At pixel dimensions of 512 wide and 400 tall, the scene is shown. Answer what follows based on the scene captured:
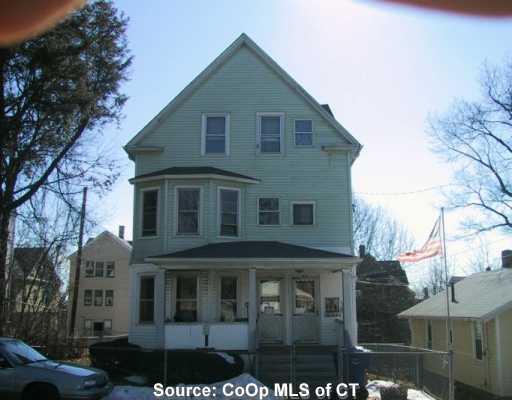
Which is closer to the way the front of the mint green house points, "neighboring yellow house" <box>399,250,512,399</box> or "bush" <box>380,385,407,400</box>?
the bush

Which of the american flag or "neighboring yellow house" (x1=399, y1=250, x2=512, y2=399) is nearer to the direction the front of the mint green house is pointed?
the american flag

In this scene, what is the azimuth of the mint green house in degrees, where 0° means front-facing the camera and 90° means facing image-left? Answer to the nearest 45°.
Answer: approximately 0°

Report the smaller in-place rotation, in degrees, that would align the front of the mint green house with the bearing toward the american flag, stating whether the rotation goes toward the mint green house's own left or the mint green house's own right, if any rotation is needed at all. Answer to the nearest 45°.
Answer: approximately 45° to the mint green house's own left

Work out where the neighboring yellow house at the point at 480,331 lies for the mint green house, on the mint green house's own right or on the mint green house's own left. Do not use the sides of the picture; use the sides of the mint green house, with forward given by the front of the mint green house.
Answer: on the mint green house's own left

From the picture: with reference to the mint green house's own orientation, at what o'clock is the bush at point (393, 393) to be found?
The bush is roughly at 11 o'clock from the mint green house.

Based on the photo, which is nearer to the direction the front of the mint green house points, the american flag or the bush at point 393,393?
the bush
